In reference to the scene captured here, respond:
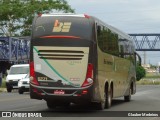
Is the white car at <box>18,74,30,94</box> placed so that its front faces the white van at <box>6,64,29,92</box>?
no

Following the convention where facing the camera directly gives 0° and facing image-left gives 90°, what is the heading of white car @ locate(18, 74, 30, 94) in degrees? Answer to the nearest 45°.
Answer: approximately 45°
